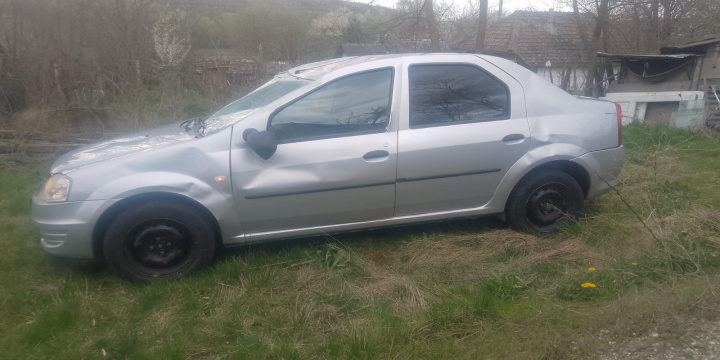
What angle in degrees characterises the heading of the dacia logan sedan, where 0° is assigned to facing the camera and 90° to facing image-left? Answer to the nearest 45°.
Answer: approximately 90°
